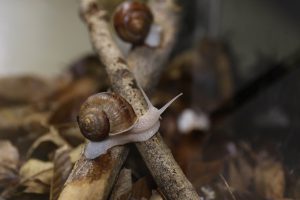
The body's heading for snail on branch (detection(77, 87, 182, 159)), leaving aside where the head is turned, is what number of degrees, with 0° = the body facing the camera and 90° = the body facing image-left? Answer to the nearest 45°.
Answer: approximately 270°

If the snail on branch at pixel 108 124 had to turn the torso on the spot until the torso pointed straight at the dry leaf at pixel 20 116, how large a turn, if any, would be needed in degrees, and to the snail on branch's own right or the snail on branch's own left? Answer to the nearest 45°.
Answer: approximately 135° to the snail on branch's own left
